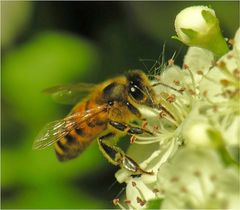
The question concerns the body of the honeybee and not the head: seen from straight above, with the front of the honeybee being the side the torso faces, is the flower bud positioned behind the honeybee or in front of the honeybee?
in front

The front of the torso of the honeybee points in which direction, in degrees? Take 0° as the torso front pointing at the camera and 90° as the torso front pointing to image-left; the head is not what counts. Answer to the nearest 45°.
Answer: approximately 270°

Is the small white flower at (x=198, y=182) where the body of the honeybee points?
no
